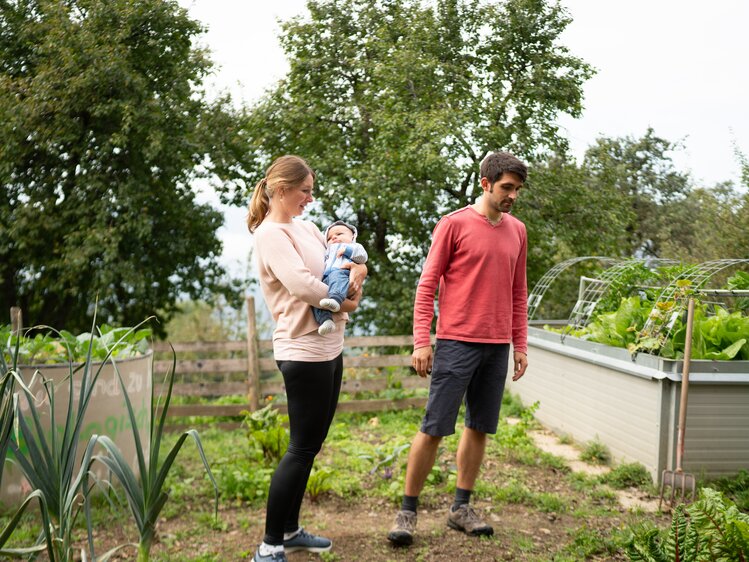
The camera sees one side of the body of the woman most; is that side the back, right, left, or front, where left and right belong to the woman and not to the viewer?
right

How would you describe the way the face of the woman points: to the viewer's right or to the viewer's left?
to the viewer's right

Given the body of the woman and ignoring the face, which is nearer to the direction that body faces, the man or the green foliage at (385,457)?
the man

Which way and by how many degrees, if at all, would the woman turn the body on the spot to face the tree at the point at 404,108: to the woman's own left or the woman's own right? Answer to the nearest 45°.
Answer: approximately 90° to the woman's own left

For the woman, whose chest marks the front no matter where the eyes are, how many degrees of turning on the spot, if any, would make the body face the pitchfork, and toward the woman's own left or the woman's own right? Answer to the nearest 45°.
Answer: approximately 45° to the woman's own left

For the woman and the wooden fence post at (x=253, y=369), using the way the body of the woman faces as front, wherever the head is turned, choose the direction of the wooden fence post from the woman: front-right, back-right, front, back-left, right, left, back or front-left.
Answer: left

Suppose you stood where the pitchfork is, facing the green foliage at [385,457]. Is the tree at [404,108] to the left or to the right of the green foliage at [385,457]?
right

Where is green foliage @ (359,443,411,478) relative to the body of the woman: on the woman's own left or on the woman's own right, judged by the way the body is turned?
on the woman's own left

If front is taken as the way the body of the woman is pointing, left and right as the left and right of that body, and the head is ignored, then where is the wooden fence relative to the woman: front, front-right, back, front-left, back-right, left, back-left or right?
left

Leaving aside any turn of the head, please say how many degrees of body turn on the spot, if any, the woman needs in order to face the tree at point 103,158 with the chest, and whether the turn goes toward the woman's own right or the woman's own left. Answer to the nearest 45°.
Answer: approximately 90° to the woman's own left
